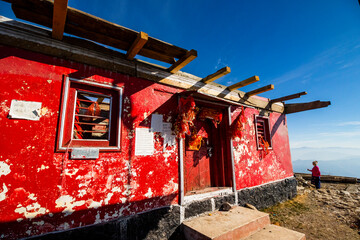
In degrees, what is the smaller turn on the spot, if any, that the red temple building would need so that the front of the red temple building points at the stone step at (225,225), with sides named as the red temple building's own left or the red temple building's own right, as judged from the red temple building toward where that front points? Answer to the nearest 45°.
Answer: approximately 45° to the red temple building's own left

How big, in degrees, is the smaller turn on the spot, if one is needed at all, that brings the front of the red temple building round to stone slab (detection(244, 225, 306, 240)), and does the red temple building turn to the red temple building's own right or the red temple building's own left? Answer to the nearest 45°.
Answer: approximately 45° to the red temple building's own left
